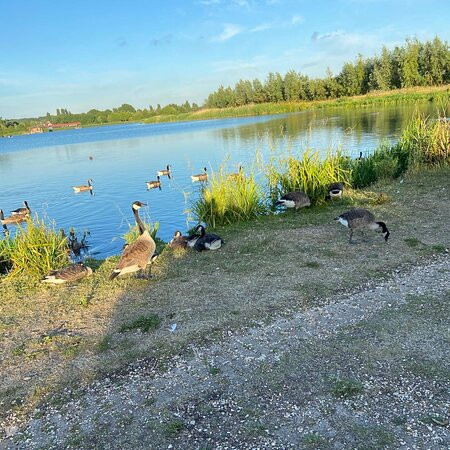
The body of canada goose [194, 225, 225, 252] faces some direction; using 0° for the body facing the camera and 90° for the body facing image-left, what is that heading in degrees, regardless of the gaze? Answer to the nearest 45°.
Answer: approximately 90°

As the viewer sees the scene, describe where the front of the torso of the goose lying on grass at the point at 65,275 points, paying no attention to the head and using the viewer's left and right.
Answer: facing to the right of the viewer
